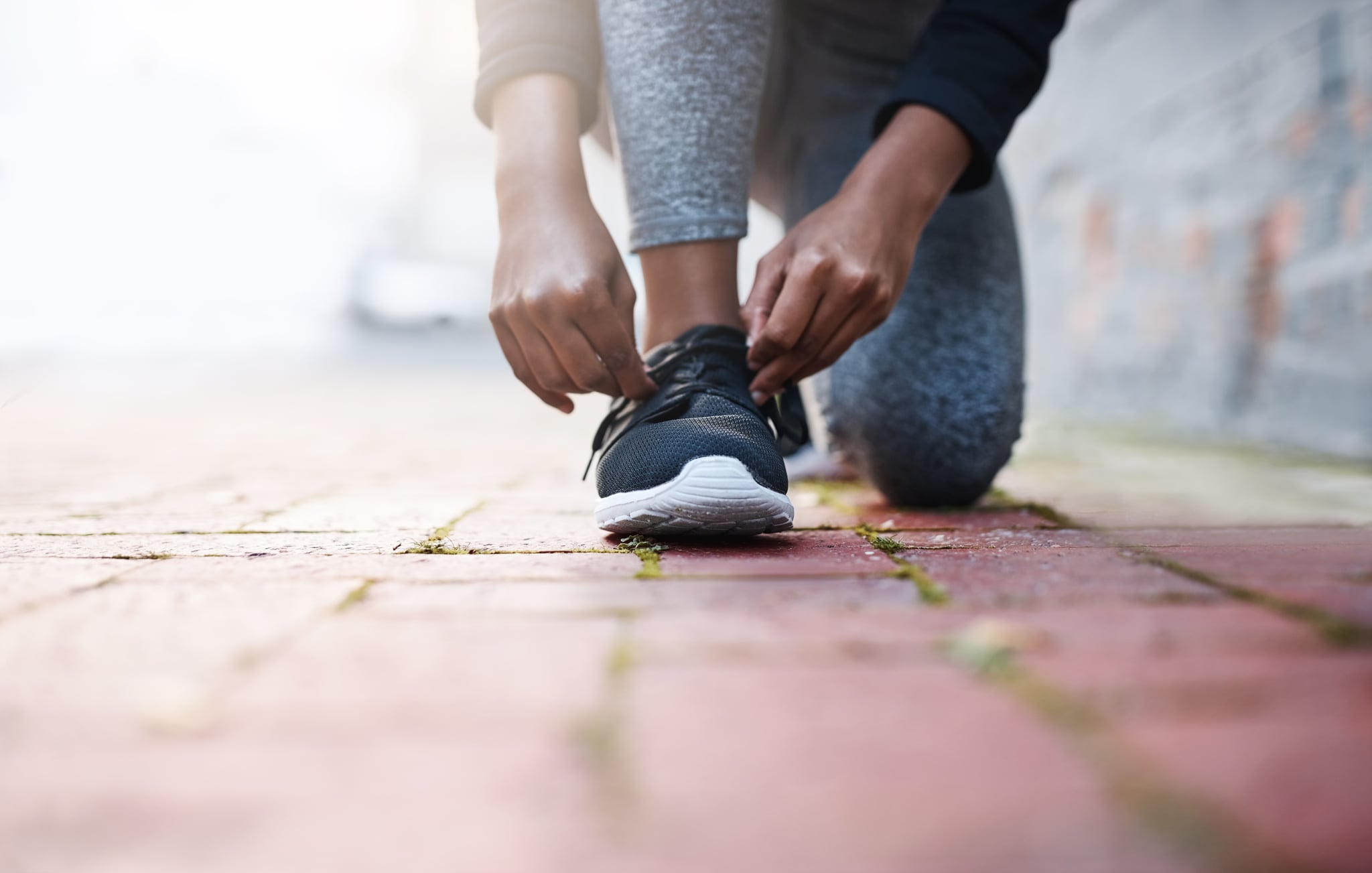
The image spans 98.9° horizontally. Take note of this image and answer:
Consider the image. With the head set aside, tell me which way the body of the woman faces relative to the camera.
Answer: toward the camera

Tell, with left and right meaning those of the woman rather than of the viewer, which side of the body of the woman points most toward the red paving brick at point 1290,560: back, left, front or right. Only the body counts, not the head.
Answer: left

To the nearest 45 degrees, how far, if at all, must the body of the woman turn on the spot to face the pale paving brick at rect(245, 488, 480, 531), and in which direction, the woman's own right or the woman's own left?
approximately 90° to the woman's own right

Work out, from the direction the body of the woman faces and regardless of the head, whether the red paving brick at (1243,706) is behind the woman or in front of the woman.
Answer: in front

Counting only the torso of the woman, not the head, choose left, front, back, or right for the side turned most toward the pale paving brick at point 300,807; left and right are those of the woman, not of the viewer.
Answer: front
